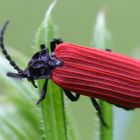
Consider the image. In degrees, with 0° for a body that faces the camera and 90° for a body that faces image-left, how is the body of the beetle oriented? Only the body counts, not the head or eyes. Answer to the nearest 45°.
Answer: approximately 90°
